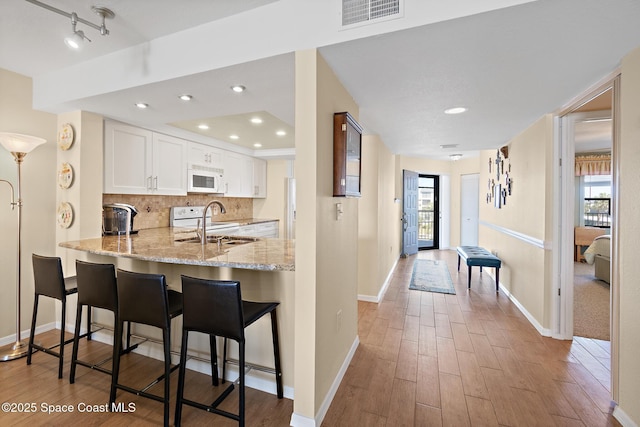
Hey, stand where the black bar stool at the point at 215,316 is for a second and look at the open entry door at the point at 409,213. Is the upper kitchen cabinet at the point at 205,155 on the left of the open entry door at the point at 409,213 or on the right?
left

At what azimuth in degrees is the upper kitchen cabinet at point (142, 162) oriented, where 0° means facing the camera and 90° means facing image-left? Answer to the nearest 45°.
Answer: approximately 315°

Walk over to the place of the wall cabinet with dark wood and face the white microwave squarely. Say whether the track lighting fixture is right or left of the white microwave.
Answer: left

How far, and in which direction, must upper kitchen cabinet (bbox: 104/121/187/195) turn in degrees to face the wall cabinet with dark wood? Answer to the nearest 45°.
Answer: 0° — it already faces it

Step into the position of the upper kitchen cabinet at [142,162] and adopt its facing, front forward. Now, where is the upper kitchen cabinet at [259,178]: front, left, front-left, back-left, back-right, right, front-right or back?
left

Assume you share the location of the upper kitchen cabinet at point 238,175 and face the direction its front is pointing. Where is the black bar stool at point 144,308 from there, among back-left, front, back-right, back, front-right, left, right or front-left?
front-right

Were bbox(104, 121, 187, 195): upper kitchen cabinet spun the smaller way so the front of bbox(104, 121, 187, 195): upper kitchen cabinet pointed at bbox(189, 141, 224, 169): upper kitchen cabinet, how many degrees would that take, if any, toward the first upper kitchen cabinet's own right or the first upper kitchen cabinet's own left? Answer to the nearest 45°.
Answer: approximately 90° to the first upper kitchen cabinet's own left
